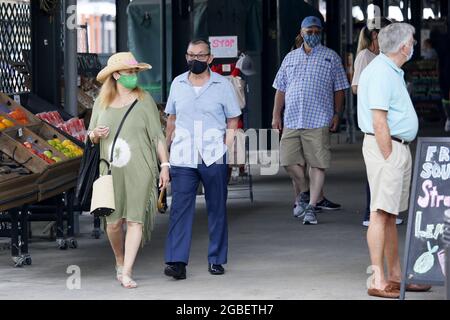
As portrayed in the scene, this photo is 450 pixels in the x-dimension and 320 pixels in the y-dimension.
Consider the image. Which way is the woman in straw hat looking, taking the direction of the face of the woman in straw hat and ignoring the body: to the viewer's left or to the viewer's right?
to the viewer's right

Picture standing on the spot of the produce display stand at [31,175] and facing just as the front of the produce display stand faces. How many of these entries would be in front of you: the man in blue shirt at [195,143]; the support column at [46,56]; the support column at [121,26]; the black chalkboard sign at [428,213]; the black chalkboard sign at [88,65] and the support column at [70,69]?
2

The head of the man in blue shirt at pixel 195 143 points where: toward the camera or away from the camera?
toward the camera

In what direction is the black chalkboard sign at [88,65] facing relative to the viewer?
toward the camera

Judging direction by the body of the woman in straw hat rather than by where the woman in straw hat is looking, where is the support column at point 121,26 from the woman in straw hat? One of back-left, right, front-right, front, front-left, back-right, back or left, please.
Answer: back

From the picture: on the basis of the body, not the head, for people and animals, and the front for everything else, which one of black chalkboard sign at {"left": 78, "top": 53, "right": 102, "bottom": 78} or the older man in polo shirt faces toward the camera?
the black chalkboard sign

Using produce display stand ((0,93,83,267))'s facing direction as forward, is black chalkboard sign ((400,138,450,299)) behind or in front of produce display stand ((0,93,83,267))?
in front

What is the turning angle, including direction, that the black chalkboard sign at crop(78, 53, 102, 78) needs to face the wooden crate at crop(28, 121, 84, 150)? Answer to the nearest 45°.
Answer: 0° — it already faces it

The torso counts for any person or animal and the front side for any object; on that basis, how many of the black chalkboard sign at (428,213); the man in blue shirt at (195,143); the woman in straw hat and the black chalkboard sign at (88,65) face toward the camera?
4

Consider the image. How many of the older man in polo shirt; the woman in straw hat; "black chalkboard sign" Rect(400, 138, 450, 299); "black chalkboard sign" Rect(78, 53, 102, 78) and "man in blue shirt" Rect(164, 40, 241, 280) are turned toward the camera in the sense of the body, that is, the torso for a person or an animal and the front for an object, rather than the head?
4

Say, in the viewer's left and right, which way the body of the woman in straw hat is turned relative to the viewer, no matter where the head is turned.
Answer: facing the viewer

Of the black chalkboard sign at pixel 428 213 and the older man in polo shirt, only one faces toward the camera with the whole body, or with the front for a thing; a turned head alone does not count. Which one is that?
the black chalkboard sign

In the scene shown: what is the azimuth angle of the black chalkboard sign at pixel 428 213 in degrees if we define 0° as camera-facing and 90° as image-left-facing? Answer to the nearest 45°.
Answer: approximately 0°

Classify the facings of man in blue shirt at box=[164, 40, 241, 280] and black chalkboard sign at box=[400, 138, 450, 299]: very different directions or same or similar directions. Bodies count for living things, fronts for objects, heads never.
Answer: same or similar directions
